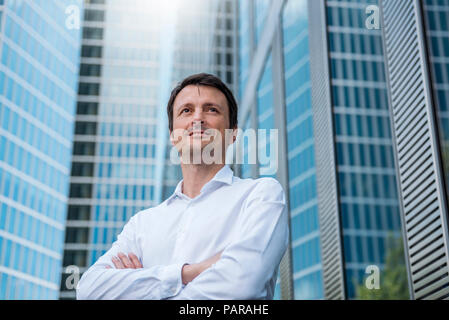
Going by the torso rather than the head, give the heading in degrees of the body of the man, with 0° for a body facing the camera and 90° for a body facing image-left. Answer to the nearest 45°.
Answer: approximately 45°

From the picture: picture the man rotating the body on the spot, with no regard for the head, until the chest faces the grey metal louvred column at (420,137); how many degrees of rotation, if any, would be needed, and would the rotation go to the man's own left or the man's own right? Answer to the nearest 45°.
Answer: approximately 180°

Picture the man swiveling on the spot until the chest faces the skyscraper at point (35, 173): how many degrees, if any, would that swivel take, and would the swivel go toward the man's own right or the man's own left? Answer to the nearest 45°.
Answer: approximately 135° to the man's own right

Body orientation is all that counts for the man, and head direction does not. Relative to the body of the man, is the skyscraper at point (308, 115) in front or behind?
behind
